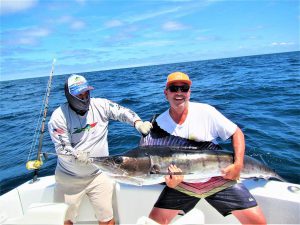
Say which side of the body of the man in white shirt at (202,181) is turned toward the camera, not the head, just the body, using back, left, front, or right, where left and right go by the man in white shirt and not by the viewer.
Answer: front

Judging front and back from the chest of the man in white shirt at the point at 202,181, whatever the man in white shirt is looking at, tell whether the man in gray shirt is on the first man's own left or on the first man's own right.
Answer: on the first man's own right

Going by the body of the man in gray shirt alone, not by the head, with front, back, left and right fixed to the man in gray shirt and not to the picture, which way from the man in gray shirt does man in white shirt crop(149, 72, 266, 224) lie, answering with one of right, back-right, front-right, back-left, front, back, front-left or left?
left

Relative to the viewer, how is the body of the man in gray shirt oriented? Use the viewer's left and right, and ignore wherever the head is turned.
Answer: facing the viewer and to the right of the viewer

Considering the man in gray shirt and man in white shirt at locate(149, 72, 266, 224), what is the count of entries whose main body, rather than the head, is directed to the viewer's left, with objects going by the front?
0
